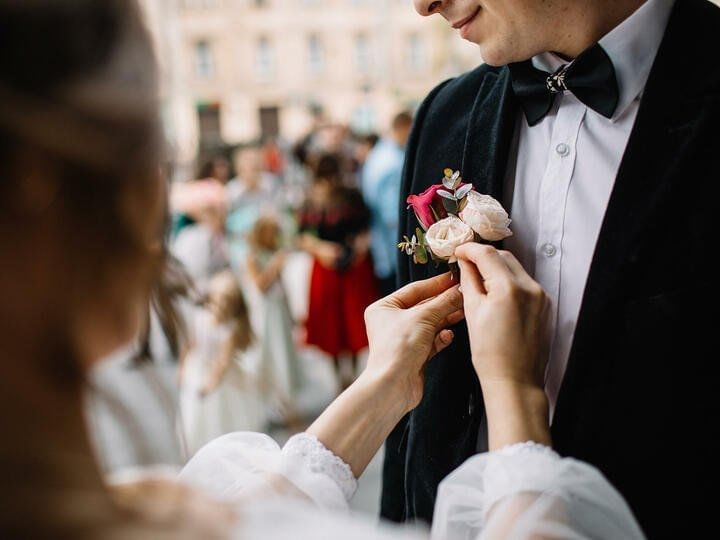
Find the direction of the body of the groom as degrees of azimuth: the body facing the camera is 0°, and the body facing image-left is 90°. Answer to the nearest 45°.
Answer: approximately 45°

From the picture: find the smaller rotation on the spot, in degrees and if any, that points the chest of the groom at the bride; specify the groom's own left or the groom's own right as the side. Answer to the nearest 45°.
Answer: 0° — they already face them

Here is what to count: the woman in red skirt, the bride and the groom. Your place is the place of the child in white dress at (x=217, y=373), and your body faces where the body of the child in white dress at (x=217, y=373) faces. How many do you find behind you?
1

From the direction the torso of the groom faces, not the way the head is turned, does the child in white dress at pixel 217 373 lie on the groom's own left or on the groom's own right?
on the groom's own right

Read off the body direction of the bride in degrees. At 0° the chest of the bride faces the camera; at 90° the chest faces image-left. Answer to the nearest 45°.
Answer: approximately 225°

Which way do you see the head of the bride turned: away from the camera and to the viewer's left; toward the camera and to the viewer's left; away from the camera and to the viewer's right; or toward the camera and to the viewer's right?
away from the camera and to the viewer's right

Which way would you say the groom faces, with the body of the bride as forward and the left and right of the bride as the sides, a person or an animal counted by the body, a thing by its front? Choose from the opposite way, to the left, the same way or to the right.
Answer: the opposite way
